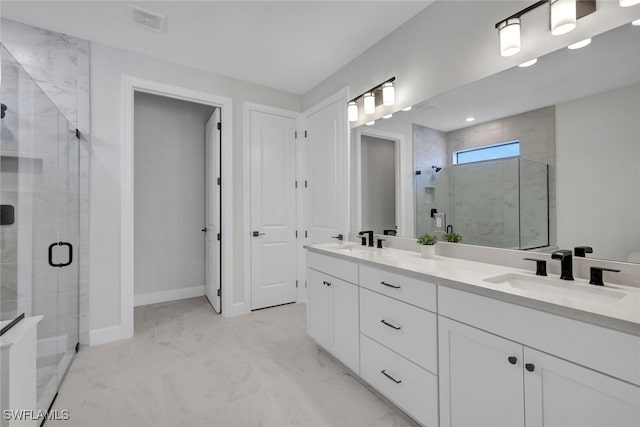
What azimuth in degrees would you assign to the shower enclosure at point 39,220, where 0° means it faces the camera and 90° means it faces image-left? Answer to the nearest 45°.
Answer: approximately 270°

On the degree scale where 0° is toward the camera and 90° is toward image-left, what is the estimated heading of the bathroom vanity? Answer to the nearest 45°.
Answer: approximately 45°

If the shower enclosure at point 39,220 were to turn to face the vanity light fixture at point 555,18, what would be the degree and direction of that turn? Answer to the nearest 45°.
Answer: approximately 45° to its right

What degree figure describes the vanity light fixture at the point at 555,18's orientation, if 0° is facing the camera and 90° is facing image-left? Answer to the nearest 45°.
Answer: approximately 45°

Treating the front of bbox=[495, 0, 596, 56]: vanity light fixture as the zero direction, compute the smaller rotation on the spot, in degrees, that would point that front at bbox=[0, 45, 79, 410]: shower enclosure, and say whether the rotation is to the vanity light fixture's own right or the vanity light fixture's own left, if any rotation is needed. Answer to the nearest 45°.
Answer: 0° — it already faces it
